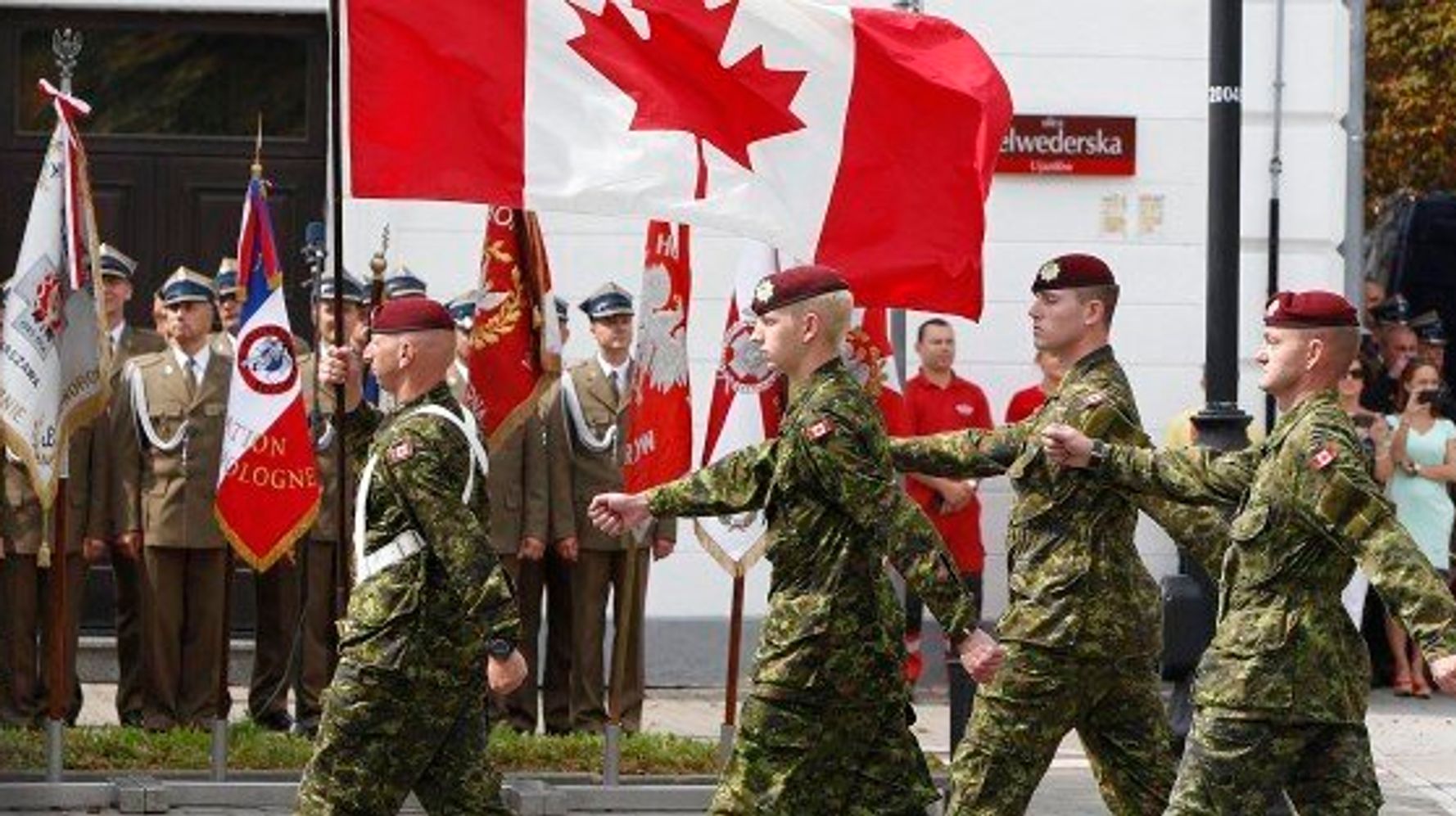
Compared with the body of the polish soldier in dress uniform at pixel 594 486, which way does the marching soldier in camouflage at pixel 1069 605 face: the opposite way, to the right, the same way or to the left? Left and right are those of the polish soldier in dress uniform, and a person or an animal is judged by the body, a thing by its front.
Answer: to the right

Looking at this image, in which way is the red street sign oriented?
toward the camera

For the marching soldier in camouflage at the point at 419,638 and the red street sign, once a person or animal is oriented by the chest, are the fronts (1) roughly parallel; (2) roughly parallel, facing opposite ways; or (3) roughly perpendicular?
roughly perpendicular

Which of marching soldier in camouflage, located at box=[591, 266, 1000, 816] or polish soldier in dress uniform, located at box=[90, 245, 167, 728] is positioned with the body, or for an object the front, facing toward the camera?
the polish soldier in dress uniform

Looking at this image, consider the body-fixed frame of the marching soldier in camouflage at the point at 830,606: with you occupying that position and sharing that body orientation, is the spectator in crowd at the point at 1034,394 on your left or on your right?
on your right

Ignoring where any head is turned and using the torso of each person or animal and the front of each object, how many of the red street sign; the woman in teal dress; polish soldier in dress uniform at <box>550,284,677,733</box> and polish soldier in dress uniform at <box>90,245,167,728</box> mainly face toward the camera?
4

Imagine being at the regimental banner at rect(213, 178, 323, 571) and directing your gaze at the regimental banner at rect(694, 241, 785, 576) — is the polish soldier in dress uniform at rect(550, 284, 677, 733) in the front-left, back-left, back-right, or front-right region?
front-left

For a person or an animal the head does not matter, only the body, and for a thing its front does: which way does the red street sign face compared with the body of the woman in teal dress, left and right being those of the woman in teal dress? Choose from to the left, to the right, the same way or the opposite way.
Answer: the same way

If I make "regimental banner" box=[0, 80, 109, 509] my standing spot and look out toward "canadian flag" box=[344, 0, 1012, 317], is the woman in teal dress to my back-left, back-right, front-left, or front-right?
front-left

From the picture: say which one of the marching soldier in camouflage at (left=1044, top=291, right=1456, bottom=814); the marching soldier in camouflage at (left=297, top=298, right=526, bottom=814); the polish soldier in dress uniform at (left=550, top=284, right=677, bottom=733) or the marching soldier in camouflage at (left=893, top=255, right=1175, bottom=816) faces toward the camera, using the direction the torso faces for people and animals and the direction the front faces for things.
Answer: the polish soldier in dress uniform

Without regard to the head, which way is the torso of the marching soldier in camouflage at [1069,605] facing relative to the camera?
to the viewer's left

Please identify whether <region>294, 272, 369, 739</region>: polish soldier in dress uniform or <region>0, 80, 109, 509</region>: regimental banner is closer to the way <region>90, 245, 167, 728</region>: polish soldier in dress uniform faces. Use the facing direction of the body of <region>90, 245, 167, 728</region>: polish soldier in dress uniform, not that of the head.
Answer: the regimental banner

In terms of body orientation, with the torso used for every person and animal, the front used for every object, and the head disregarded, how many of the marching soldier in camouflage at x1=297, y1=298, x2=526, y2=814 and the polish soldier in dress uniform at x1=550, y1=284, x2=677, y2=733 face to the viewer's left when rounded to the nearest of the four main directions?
1

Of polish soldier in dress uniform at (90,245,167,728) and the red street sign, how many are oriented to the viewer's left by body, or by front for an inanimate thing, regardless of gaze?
0

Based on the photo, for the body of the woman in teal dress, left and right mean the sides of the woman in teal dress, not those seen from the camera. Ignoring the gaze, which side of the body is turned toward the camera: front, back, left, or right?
front

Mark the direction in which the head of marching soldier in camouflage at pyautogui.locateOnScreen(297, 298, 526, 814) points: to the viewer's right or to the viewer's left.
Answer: to the viewer's left

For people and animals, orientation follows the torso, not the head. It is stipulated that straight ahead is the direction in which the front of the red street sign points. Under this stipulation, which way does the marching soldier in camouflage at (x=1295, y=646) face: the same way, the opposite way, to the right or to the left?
to the right

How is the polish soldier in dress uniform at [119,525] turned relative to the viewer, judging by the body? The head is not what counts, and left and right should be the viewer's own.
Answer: facing the viewer

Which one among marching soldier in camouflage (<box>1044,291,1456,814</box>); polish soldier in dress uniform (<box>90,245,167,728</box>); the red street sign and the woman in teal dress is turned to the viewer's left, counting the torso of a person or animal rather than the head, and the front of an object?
the marching soldier in camouflage

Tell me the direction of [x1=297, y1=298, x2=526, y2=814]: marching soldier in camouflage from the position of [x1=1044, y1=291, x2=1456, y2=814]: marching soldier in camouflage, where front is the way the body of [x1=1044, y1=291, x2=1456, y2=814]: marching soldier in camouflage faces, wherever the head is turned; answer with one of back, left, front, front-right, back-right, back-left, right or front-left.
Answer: front
